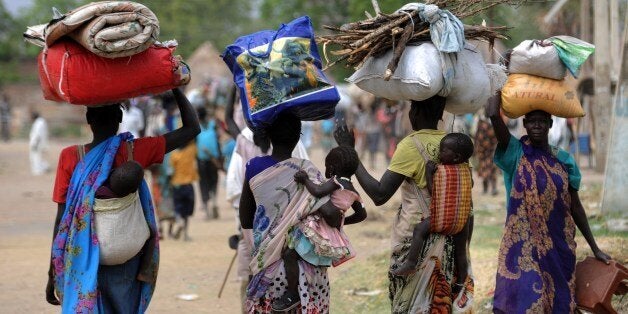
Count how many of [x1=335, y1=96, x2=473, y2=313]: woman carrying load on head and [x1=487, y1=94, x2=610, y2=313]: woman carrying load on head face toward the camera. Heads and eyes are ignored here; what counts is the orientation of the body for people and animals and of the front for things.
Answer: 1

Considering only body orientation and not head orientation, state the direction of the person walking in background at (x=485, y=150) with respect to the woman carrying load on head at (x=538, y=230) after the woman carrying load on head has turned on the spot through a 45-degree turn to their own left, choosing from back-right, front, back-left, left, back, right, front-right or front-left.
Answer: back-left

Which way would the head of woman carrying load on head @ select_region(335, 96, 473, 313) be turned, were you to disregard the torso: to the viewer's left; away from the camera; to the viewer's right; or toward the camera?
away from the camera

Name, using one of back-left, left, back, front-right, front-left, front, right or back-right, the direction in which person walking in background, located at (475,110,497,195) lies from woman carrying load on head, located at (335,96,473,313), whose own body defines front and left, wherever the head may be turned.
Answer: front-right

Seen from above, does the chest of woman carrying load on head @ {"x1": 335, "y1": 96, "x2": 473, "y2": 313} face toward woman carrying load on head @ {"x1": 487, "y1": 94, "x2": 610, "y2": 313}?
no

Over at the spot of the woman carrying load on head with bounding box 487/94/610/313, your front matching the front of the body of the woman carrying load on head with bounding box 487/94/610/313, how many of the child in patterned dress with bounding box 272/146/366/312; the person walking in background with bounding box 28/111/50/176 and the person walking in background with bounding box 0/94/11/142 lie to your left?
0

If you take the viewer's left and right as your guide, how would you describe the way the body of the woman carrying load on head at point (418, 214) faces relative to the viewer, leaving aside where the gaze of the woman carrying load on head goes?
facing away from the viewer and to the left of the viewer

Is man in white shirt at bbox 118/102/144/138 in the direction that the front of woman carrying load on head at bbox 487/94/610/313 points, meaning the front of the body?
no

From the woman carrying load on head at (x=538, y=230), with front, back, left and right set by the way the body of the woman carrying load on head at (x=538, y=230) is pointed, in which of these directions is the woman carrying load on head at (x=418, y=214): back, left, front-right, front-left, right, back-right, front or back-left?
front-right

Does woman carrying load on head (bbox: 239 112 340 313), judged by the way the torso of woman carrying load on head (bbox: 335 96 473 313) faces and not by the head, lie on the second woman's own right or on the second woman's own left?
on the second woman's own left

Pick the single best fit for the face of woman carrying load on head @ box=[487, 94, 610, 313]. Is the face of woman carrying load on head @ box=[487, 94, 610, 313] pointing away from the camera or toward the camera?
toward the camera

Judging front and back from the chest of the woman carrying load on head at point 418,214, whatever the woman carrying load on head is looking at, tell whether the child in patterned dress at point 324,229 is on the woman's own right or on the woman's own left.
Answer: on the woman's own left

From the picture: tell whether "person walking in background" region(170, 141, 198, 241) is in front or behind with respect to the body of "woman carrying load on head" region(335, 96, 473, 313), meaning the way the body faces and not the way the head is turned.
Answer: in front

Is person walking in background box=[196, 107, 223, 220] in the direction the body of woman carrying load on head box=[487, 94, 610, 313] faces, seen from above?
no

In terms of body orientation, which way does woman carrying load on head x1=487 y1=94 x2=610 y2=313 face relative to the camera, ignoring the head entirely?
toward the camera
